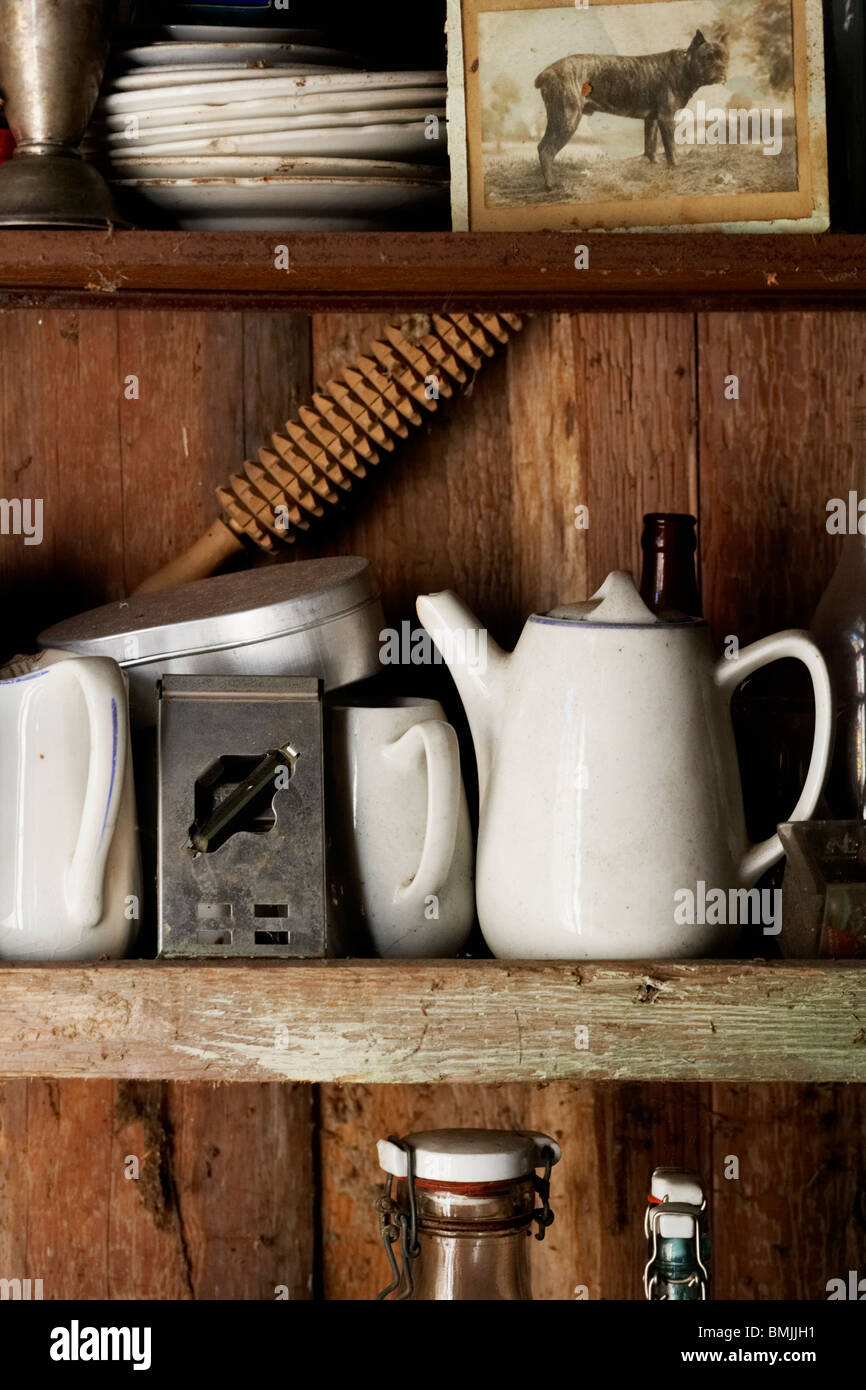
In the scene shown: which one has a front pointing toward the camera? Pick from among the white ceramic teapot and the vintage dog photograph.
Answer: the vintage dog photograph

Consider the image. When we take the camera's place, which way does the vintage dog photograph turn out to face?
facing the viewer

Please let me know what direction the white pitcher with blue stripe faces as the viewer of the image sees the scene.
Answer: facing away from the viewer and to the left of the viewer

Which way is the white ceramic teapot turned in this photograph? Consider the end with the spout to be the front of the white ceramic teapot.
to the viewer's left

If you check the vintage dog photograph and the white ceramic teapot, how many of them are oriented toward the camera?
1
